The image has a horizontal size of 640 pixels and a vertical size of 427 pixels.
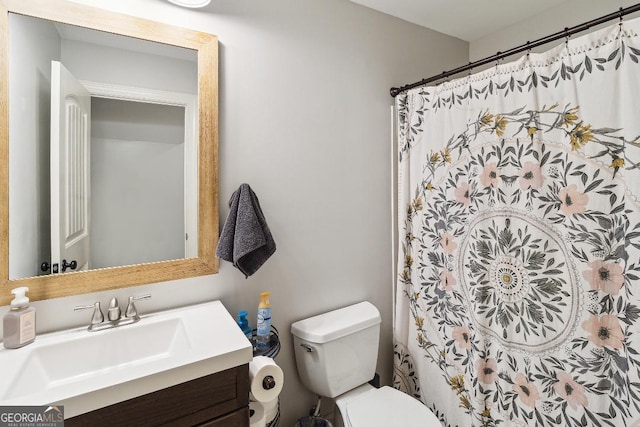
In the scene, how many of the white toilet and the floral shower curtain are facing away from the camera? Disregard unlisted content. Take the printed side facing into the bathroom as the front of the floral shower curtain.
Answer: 0

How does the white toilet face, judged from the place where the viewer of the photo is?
facing the viewer and to the right of the viewer

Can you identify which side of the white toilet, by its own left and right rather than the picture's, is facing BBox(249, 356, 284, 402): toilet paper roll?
right

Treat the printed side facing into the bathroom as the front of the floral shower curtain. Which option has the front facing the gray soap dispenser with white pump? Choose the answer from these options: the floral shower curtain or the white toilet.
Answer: the floral shower curtain

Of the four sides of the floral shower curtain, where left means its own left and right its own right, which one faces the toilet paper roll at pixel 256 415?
front

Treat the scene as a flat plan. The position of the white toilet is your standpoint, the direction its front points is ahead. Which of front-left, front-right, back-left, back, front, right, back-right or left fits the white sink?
right

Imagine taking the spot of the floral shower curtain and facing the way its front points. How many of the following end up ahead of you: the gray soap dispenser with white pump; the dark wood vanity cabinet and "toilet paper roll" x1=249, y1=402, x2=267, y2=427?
3

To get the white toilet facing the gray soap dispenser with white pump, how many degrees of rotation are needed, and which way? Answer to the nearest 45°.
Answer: approximately 90° to its right

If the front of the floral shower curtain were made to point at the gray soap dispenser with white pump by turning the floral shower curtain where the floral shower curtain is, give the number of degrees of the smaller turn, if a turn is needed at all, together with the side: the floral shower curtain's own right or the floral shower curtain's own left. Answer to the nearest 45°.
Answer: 0° — it already faces it
